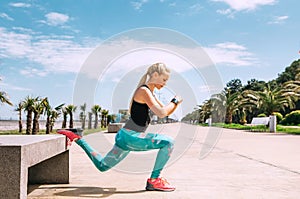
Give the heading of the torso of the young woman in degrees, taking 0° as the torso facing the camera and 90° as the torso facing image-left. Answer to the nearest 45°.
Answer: approximately 270°
